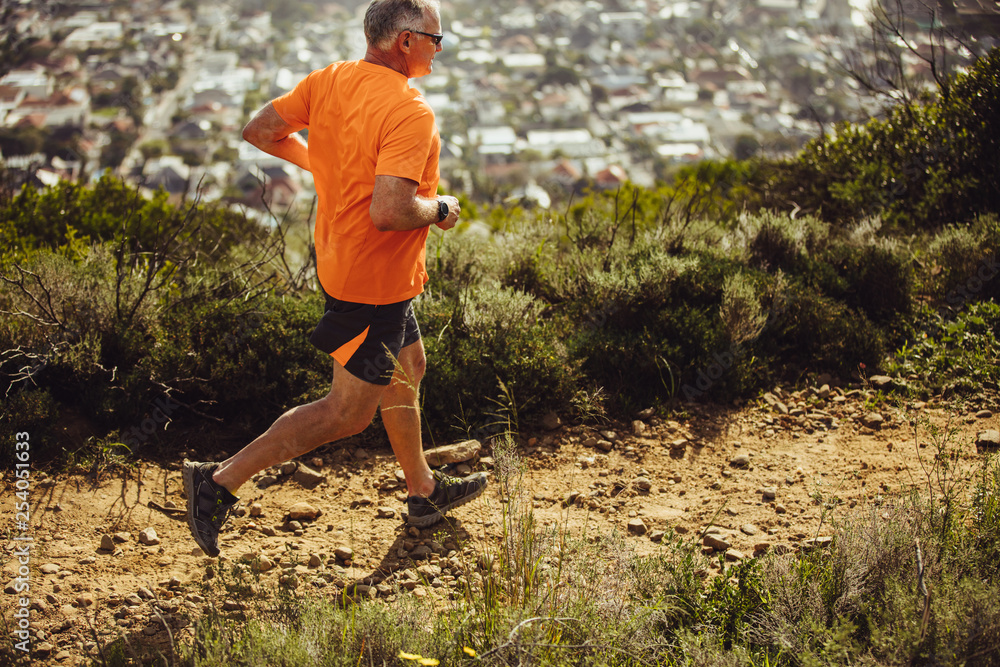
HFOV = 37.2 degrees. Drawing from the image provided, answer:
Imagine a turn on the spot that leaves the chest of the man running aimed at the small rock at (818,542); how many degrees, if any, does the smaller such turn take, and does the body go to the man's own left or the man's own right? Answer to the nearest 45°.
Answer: approximately 45° to the man's own right

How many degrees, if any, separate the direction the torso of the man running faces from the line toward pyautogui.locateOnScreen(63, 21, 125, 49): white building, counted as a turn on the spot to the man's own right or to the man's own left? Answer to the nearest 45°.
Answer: approximately 45° to the man's own left

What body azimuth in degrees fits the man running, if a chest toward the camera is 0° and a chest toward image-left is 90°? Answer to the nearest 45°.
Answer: approximately 225°
